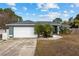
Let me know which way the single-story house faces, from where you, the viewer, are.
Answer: facing the viewer

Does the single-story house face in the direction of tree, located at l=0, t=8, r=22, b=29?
no

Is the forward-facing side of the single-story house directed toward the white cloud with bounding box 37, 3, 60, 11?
no
